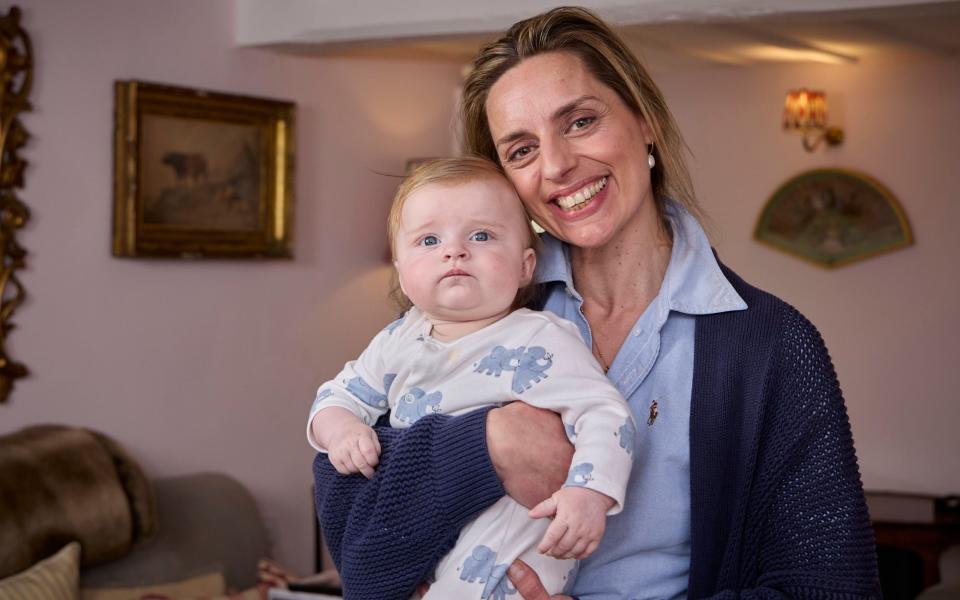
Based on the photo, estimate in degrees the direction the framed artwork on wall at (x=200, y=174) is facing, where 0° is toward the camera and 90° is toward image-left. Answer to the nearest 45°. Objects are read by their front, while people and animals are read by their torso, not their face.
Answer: approximately 315°

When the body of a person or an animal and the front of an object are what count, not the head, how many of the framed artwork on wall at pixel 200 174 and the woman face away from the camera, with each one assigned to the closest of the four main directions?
0

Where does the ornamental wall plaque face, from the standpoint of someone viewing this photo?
facing the viewer

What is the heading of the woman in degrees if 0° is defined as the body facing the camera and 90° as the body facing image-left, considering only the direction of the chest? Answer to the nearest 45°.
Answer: approximately 45°

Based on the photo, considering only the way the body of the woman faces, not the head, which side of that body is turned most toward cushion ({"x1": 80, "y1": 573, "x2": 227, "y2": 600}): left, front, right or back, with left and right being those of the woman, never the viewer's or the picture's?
right

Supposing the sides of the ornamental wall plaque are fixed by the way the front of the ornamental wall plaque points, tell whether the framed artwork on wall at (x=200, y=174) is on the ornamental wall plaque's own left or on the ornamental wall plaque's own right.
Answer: on the ornamental wall plaque's own right

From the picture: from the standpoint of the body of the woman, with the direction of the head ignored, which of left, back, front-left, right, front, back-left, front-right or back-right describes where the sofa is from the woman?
right

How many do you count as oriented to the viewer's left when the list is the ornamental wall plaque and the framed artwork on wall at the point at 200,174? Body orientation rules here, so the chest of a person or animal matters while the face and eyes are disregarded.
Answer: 0

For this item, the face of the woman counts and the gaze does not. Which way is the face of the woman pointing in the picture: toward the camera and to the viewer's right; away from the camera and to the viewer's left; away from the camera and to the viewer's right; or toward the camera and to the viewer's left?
toward the camera and to the viewer's left

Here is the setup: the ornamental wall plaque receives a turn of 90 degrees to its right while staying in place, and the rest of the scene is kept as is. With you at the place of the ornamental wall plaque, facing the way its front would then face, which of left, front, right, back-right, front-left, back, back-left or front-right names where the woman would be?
left

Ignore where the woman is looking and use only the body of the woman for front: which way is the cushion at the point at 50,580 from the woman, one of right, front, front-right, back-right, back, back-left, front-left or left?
right
